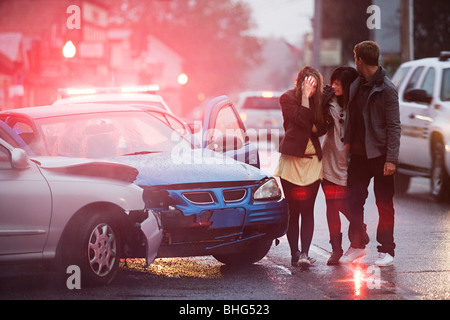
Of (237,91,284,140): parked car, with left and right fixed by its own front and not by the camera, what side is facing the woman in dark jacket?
back

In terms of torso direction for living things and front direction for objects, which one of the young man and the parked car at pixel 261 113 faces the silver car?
the young man

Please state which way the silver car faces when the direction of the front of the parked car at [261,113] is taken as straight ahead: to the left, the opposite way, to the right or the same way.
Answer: to the right

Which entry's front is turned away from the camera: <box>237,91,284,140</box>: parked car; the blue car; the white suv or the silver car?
the parked car

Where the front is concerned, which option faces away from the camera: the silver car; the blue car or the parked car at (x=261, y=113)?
the parked car

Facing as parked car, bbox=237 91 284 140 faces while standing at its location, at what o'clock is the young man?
The young man is roughly at 6 o'clock from the parked car.

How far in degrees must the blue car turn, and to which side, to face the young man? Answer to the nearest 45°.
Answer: approximately 45° to its left

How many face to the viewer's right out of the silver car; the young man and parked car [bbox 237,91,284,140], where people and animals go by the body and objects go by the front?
1

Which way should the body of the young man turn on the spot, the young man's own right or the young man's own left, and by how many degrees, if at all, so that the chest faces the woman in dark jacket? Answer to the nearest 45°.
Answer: approximately 45° to the young man's own right

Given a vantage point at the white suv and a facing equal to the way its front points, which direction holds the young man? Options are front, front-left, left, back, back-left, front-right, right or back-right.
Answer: front-right

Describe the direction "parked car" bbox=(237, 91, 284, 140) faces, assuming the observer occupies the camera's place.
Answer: facing away from the viewer

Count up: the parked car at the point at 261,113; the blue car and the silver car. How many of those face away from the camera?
1

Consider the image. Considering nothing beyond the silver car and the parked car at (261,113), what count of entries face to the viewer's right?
1

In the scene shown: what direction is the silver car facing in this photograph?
to the viewer's right

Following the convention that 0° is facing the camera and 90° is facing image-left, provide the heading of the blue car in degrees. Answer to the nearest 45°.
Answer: approximately 315°
